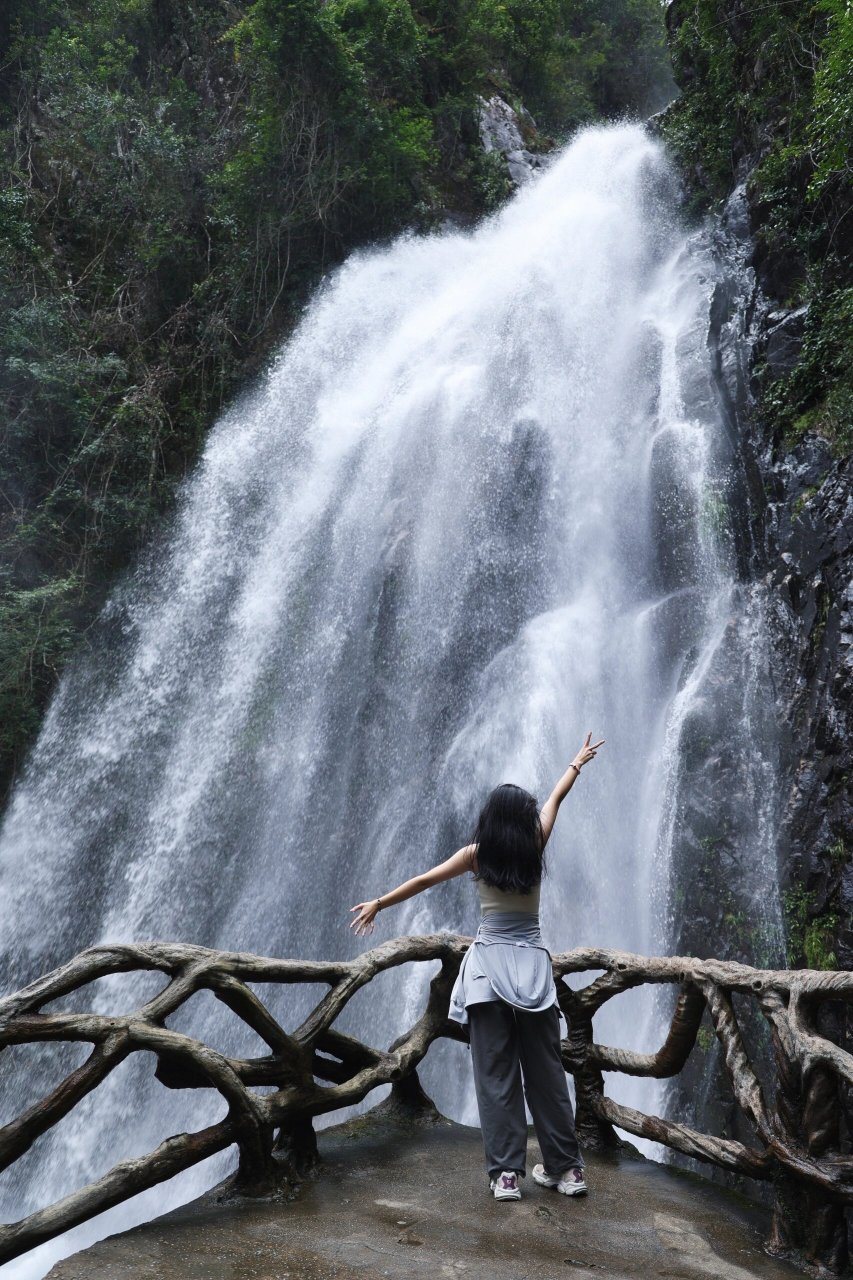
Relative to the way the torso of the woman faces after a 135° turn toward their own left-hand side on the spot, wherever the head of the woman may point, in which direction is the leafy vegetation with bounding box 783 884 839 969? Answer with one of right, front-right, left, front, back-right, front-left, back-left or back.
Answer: back

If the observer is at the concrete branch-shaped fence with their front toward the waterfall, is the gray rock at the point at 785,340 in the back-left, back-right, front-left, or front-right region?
front-right

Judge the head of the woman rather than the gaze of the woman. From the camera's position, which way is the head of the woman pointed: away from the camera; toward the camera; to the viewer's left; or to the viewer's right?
away from the camera

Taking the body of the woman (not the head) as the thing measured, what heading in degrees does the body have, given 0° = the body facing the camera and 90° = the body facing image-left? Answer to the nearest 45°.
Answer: approximately 180°

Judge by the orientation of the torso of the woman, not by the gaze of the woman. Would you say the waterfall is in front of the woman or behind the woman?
in front
